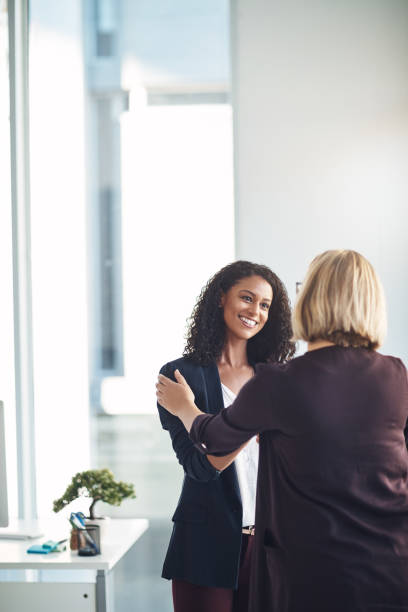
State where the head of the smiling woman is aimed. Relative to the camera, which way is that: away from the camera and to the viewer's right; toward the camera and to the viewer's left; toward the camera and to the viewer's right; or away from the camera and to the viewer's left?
toward the camera and to the viewer's right

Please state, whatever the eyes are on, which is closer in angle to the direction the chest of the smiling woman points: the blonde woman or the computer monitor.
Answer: the blonde woman

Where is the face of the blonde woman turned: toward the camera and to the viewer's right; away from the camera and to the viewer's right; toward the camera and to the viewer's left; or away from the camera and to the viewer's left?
away from the camera and to the viewer's left

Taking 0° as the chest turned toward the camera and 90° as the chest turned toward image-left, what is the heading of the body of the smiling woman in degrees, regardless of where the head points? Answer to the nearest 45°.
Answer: approximately 315°
